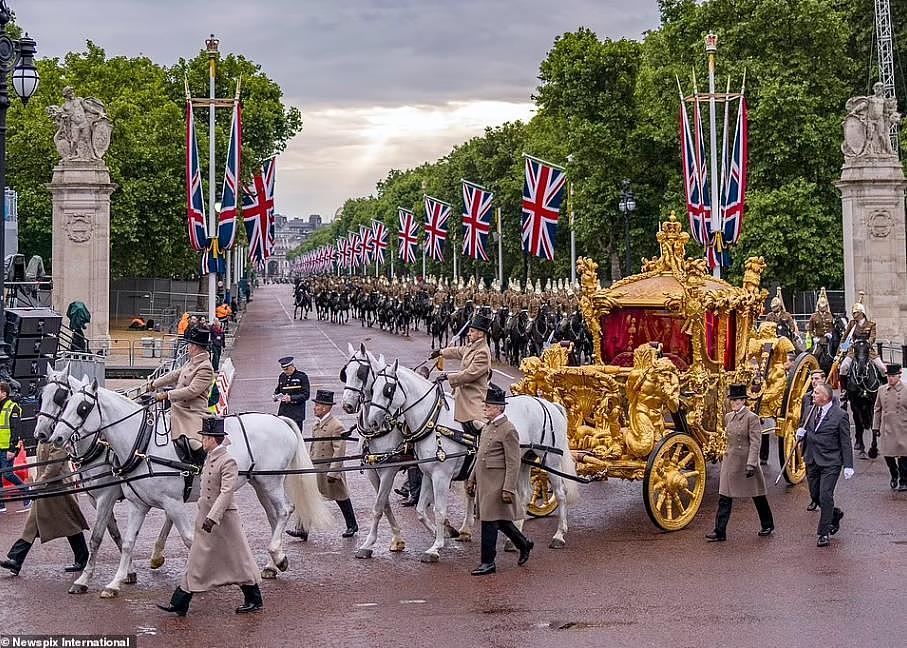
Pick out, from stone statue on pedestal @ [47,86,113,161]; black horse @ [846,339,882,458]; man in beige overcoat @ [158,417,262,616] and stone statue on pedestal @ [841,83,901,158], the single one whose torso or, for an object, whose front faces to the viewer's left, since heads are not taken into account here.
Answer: the man in beige overcoat

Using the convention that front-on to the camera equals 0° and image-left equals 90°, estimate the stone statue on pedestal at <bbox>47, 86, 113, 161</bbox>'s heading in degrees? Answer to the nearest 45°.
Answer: approximately 0°

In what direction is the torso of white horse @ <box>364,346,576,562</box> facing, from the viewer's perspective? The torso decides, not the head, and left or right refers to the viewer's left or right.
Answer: facing the viewer and to the left of the viewer

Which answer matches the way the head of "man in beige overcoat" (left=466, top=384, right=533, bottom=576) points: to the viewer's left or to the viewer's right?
to the viewer's left

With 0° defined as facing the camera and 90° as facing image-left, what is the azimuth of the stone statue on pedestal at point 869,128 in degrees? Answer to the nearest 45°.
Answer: approximately 0°

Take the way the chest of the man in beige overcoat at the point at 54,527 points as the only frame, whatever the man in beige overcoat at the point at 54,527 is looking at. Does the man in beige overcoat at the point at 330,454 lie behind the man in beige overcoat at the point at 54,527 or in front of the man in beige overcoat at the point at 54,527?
behind

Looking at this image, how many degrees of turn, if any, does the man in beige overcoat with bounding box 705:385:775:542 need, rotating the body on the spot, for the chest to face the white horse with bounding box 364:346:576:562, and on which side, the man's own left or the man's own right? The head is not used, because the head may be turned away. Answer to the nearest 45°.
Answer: approximately 45° to the man's own right

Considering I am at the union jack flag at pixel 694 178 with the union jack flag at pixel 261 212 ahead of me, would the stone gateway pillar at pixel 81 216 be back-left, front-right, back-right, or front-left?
front-left

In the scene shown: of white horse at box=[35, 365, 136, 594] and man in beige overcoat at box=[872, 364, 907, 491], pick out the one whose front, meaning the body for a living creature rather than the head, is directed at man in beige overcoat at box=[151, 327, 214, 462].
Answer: man in beige overcoat at box=[872, 364, 907, 491]

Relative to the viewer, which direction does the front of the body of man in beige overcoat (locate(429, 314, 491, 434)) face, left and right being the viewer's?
facing to the left of the viewer

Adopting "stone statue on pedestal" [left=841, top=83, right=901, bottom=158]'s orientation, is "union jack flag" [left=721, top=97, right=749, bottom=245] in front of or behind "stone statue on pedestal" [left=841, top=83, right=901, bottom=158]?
behind

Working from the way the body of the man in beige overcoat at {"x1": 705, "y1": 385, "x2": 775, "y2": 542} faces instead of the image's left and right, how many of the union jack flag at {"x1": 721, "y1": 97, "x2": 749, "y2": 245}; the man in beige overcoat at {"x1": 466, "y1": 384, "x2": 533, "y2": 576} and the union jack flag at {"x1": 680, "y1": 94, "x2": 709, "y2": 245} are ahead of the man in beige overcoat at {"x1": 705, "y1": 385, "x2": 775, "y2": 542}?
1

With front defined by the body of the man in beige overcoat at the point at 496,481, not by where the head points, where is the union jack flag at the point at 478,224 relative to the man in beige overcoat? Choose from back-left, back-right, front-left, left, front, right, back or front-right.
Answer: back-right

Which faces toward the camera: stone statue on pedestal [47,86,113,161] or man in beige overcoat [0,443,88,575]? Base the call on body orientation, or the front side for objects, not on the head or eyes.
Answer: the stone statue on pedestal

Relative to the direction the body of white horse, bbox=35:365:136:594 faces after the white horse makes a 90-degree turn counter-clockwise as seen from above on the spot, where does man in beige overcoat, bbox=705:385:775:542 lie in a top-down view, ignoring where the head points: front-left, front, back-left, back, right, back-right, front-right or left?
front-left

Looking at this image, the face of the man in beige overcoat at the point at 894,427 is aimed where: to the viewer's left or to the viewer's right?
to the viewer's left

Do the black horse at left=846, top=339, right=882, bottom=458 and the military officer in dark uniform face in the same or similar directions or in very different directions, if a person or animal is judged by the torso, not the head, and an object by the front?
same or similar directions
